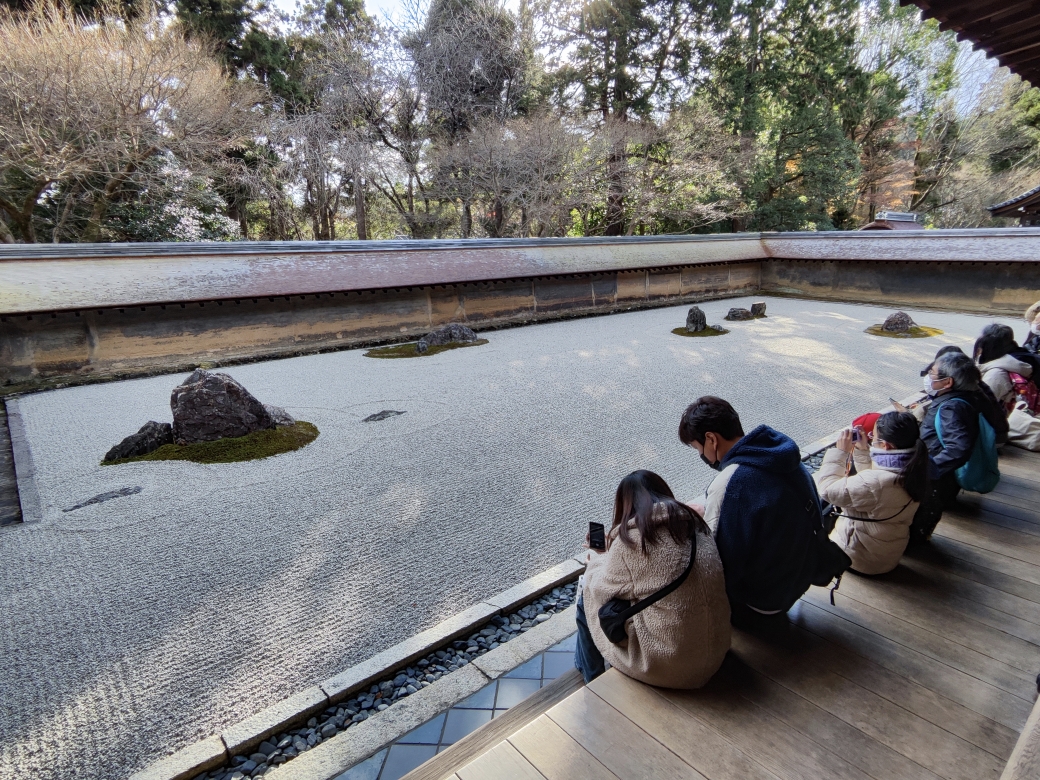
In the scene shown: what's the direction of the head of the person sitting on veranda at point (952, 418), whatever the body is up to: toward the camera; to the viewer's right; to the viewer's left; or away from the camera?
to the viewer's left

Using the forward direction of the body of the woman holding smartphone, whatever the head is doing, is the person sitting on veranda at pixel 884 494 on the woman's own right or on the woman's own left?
on the woman's own right

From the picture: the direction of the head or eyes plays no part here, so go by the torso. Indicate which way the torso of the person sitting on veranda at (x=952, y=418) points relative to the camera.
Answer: to the viewer's left

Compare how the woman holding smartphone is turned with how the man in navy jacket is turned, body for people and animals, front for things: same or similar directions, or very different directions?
same or similar directions

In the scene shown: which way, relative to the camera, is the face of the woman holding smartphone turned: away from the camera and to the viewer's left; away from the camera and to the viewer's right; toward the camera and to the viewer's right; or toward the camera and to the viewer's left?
away from the camera and to the viewer's left

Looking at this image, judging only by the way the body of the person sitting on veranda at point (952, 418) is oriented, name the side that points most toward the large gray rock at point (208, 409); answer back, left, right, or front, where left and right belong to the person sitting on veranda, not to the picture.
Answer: front

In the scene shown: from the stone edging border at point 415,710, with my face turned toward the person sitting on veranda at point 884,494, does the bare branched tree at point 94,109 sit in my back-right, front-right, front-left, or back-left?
back-left

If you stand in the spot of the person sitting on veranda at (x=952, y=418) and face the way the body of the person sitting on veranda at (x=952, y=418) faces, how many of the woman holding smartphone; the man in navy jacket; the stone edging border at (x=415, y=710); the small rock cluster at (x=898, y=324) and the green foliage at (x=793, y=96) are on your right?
2

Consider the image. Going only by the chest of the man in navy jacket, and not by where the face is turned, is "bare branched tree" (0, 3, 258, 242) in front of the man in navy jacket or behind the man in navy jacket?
in front

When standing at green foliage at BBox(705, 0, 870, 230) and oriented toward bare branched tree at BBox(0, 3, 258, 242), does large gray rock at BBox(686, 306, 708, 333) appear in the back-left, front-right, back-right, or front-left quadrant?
front-left

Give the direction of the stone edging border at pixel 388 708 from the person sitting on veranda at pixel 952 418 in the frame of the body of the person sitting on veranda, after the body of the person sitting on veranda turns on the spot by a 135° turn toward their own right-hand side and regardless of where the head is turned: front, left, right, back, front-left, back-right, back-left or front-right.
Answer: back

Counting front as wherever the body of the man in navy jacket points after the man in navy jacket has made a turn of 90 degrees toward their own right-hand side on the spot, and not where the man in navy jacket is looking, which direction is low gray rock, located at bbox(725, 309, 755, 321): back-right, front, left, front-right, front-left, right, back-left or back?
front-left

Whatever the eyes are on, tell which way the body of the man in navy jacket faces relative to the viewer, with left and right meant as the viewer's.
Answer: facing away from the viewer and to the left of the viewer

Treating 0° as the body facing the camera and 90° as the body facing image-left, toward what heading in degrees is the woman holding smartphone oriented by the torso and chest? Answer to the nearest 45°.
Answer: approximately 135°

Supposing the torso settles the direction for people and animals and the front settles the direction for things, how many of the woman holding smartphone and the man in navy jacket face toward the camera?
0
